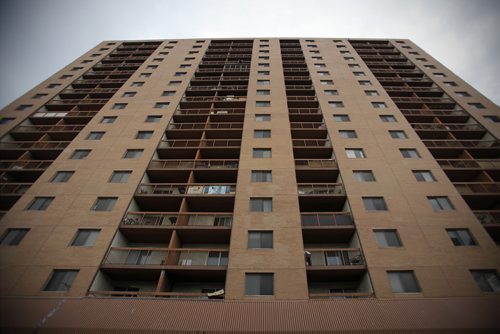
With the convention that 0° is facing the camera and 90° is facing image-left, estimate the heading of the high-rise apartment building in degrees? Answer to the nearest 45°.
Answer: approximately 0°
